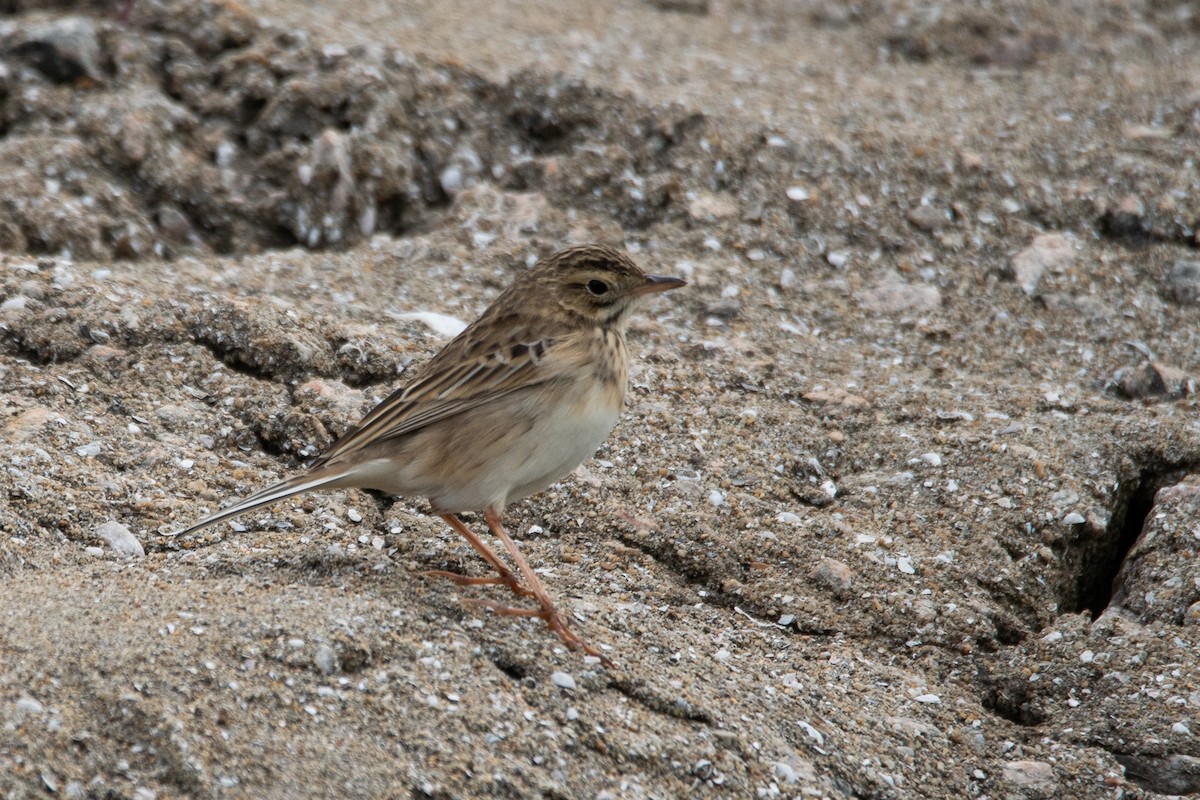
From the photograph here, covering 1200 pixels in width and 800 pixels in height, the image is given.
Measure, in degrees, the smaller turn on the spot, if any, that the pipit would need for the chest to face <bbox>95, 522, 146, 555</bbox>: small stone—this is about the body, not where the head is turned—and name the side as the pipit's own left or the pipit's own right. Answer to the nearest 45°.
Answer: approximately 180°

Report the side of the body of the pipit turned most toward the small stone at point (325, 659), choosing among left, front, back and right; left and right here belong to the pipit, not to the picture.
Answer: right

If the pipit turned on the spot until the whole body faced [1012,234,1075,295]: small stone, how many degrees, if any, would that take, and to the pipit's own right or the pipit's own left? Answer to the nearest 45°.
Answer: approximately 45° to the pipit's own left

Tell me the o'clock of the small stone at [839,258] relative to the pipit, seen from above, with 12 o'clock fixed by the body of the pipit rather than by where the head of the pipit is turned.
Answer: The small stone is roughly at 10 o'clock from the pipit.

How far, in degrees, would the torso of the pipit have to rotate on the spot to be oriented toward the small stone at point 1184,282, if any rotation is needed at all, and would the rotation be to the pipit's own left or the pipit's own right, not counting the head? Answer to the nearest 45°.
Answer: approximately 45° to the pipit's own left

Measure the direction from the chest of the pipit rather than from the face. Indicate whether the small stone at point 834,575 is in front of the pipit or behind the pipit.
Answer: in front

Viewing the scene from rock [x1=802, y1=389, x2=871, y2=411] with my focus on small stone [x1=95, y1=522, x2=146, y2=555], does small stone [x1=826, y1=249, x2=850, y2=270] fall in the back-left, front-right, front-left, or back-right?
back-right

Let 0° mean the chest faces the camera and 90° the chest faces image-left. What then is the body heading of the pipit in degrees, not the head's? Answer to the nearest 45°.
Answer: approximately 270°

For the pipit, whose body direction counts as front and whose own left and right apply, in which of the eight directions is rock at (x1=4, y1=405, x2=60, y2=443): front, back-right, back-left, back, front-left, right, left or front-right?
back

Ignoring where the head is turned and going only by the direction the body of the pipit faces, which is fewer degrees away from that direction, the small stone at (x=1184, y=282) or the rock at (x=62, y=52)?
the small stone

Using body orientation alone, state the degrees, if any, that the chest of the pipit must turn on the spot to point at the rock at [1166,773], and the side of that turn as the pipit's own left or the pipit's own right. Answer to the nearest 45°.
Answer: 0° — it already faces it

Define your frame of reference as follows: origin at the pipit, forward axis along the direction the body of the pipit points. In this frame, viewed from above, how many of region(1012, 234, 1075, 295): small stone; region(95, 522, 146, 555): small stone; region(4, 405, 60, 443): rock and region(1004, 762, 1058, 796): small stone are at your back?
2

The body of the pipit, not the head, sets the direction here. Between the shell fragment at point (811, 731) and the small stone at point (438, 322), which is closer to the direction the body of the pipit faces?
the shell fragment

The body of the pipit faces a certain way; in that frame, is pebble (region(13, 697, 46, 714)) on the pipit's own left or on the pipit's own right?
on the pipit's own right

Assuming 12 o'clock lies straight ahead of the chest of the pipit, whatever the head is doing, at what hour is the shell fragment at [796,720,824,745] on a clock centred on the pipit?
The shell fragment is roughly at 1 o'clock from the pipit.
